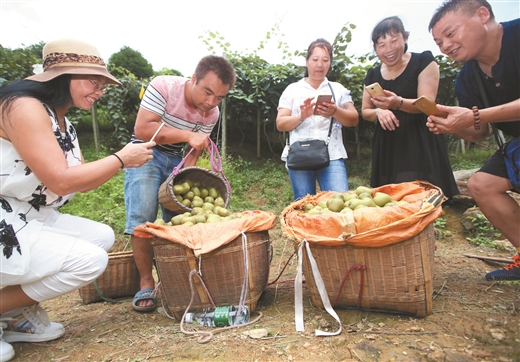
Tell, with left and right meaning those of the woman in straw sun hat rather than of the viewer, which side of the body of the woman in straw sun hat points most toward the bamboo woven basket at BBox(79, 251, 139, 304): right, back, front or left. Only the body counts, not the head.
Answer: left

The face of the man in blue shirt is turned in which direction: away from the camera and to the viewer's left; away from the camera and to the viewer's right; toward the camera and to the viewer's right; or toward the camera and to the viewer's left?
toward the camera and to the viewer's left

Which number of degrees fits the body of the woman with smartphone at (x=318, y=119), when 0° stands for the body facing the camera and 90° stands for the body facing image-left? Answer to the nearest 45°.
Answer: approximately 0°

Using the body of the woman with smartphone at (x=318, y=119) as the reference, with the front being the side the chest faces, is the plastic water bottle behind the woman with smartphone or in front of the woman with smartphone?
in front

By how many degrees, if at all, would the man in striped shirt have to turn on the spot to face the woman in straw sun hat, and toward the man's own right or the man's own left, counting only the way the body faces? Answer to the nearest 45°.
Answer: approximately 90° to the man's own right

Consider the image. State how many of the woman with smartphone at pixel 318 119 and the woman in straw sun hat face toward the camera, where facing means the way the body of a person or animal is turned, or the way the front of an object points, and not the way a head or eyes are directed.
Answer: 1

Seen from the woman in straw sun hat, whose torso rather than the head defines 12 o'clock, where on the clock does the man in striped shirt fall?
The man in striped shirt is roughly at 11 o'clock from the woman in straw sun hat.

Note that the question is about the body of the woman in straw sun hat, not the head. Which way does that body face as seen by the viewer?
to the viewer's right

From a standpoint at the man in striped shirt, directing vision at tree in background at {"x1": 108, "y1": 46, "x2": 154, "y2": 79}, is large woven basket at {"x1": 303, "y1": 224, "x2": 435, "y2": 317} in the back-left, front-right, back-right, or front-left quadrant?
back-right

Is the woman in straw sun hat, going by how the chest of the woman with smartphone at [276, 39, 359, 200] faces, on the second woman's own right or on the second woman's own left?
on the second woman's own right
